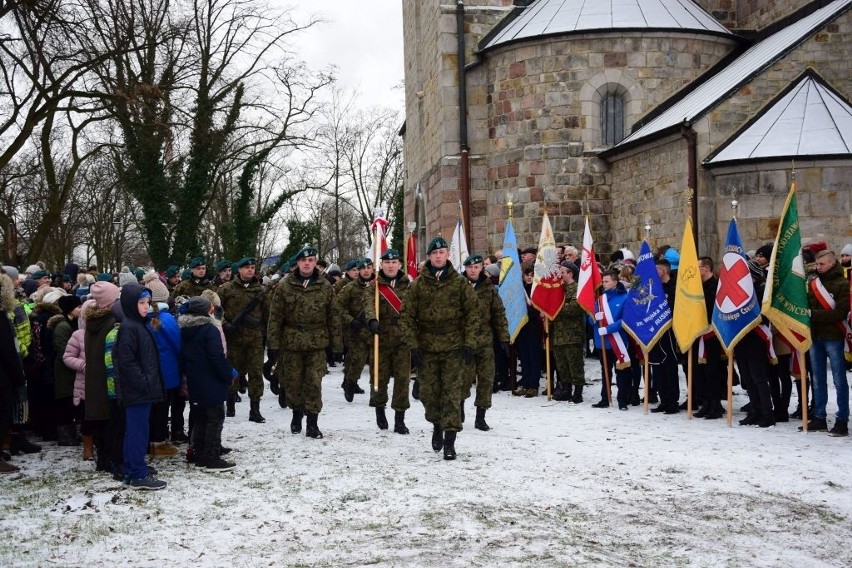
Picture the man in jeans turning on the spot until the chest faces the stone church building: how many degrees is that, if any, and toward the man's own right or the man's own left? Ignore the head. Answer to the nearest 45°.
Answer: approximately 135° to the man's own right

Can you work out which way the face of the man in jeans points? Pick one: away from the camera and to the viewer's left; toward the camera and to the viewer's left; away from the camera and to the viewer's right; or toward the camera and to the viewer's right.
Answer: toward the camera and to the viewer's left

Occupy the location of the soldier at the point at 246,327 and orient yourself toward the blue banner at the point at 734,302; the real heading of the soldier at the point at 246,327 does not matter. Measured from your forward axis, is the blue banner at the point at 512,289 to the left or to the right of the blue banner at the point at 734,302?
left

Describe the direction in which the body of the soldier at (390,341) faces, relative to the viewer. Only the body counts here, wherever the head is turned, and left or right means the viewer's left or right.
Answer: facing the viewer

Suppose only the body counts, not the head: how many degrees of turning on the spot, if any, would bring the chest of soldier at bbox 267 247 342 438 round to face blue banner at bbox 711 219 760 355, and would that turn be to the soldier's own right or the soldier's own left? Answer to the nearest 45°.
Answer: approximately 90° to the soldier's own left

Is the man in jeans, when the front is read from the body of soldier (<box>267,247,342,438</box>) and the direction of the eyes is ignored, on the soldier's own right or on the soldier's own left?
on the soldier's own left

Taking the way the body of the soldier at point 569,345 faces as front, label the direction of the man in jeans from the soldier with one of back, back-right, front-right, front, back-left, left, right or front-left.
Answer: back-left

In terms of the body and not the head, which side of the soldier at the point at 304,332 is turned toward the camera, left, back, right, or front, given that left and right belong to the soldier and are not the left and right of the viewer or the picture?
front

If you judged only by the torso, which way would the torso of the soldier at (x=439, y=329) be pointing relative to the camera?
toward the camera

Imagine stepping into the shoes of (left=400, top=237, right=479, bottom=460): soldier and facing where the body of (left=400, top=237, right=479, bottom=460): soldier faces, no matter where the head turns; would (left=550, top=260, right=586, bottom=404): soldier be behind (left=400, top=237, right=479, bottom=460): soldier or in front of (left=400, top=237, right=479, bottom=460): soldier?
behind

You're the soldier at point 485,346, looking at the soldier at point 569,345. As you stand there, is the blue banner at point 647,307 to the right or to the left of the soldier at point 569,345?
right

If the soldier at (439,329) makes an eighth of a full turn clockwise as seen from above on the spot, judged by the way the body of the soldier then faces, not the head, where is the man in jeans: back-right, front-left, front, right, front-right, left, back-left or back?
back-left

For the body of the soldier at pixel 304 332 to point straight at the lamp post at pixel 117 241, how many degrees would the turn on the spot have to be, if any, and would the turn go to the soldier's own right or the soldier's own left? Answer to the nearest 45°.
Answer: approximately 180°

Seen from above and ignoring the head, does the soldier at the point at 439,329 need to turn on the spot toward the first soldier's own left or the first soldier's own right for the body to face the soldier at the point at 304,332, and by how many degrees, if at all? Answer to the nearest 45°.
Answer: approximately 135° to the first soldier's own right

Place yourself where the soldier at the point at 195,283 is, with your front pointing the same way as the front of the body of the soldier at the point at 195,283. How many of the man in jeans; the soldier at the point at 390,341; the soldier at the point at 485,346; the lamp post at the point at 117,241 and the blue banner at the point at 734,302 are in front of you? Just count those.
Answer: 4

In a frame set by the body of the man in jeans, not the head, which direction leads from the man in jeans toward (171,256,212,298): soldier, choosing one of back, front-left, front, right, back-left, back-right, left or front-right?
front-right
